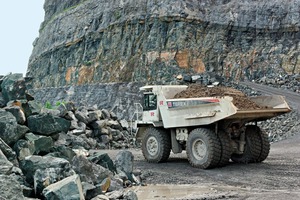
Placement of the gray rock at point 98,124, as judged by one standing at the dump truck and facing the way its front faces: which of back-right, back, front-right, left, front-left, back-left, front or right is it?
front

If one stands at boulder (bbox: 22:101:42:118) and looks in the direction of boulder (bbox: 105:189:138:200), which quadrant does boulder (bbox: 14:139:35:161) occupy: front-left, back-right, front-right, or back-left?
front-right

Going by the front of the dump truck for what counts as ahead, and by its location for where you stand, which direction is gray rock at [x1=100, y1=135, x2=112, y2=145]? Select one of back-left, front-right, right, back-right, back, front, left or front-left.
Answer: front

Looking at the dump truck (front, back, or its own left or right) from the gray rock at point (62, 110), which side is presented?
front

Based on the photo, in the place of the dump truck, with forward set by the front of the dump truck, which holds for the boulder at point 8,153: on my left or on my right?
on my left
